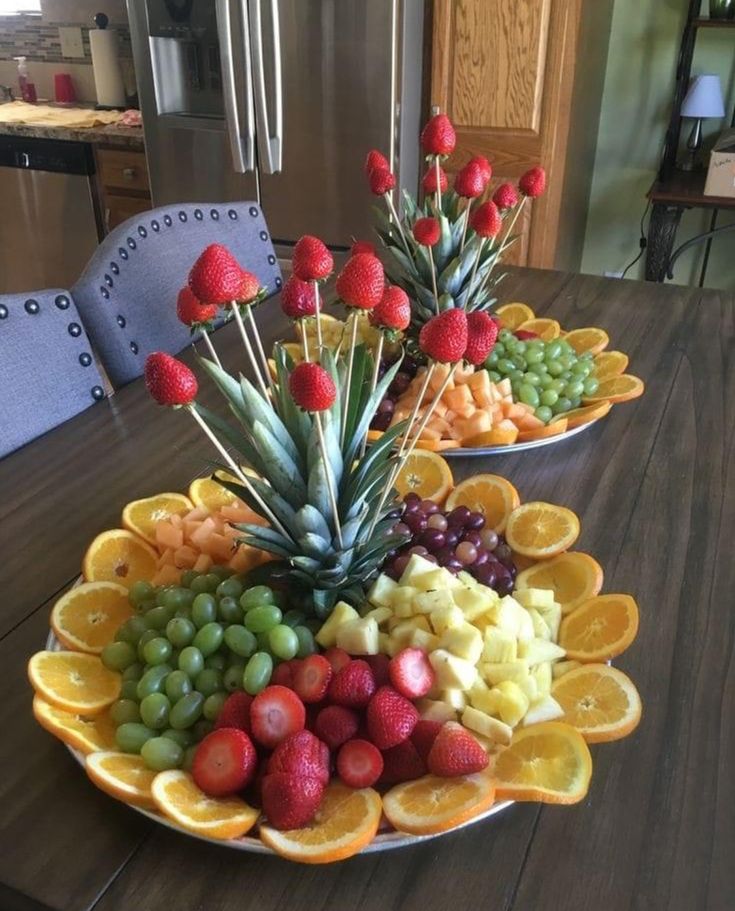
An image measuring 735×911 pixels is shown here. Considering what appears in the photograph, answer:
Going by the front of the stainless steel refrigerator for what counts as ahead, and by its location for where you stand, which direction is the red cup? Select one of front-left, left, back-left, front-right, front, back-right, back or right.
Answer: back-right

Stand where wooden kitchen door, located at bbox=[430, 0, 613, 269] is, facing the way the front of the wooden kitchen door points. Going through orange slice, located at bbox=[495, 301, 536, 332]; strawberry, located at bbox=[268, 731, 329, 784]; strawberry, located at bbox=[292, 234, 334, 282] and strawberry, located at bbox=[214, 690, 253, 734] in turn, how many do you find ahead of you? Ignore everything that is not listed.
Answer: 4

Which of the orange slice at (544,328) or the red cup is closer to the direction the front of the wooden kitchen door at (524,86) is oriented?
the orange slice

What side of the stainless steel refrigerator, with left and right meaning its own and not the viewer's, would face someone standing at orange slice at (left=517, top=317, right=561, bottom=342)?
front

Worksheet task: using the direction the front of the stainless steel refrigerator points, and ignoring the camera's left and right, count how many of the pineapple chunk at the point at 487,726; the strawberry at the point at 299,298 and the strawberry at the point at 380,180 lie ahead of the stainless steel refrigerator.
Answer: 3

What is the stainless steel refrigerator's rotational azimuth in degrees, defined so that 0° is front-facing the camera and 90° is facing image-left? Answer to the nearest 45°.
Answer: approximately 0°

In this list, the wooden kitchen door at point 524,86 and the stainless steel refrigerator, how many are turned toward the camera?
2

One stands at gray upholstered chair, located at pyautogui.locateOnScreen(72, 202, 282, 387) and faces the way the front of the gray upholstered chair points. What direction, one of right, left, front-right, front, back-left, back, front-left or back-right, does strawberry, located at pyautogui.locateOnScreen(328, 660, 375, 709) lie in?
front-right

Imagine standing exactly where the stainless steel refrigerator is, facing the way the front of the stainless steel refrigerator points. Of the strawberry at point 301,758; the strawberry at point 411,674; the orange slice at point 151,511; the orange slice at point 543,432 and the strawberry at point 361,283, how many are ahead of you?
5

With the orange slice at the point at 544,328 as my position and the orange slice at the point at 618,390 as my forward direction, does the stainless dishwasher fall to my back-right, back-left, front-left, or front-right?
back-right

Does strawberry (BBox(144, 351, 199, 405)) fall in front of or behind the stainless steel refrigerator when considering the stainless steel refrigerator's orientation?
in front

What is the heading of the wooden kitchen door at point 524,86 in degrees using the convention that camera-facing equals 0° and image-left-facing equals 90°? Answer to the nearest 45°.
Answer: approximately 0°

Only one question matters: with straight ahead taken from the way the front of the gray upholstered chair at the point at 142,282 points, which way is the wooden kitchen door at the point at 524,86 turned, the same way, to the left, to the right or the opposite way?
to the right

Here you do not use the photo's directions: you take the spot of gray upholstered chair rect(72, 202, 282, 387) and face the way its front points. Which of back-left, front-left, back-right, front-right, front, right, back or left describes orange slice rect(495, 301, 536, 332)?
front-left
